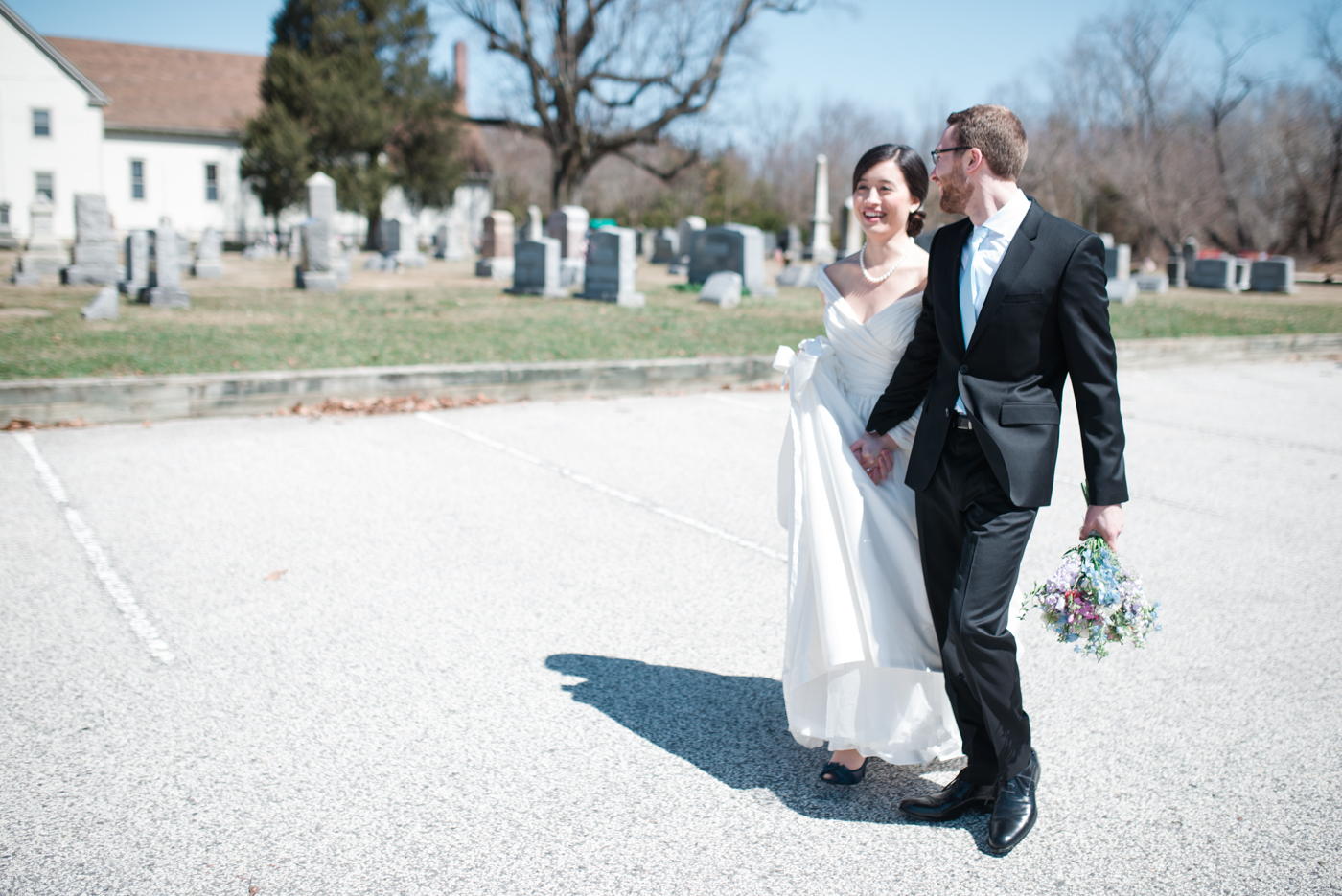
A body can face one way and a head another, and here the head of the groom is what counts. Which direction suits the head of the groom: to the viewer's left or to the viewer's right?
to the viewer's left

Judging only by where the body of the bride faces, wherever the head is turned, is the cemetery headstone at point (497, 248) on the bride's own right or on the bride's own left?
on the bride's own right

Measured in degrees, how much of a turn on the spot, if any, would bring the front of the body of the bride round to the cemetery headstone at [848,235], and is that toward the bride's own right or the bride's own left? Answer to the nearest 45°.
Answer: approximately 135° to the bride's own right

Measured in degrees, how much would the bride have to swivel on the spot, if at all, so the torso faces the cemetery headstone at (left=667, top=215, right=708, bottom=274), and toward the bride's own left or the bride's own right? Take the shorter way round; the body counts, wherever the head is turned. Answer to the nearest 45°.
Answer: approximately 135° to the bride's own right

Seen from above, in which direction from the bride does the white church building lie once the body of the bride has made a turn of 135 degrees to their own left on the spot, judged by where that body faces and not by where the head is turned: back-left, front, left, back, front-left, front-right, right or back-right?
back-left

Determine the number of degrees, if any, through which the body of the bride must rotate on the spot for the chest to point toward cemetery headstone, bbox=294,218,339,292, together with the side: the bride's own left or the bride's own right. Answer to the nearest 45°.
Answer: approximately 90° to the bride's own right

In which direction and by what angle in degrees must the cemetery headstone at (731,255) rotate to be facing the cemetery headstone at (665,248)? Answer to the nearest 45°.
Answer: approximately 135° to its right

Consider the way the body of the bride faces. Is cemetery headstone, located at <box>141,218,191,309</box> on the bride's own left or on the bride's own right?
on the bride's own right

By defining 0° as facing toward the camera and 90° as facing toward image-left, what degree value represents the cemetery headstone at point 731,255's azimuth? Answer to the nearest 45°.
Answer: approximately 45°

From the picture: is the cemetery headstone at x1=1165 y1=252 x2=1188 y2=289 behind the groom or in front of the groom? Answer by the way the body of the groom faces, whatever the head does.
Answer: behind
